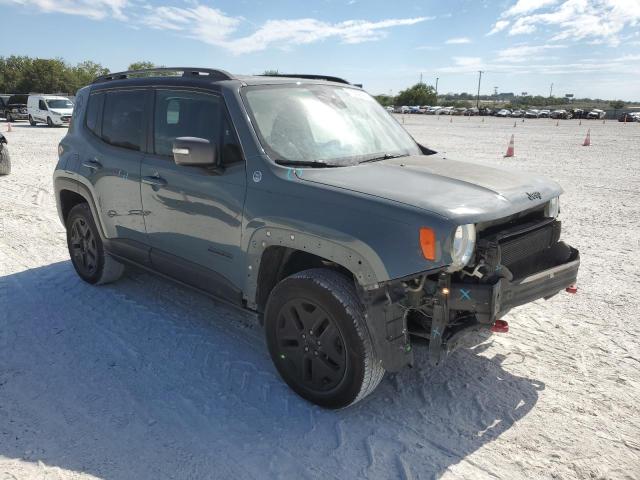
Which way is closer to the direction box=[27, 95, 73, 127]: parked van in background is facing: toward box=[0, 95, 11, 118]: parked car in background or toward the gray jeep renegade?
the gray jeep renegade

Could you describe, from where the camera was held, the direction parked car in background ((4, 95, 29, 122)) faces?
facing the viewer and to the right of the viewer

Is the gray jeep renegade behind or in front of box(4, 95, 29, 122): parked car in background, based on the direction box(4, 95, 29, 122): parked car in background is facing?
in front

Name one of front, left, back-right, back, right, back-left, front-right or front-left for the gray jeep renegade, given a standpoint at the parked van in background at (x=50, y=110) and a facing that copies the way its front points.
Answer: front-right

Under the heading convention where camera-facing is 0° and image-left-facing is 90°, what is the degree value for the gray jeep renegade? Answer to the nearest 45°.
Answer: approximately 315°

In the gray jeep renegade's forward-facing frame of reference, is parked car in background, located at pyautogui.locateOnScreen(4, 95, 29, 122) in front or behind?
behind

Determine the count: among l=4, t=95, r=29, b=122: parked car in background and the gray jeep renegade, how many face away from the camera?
0
